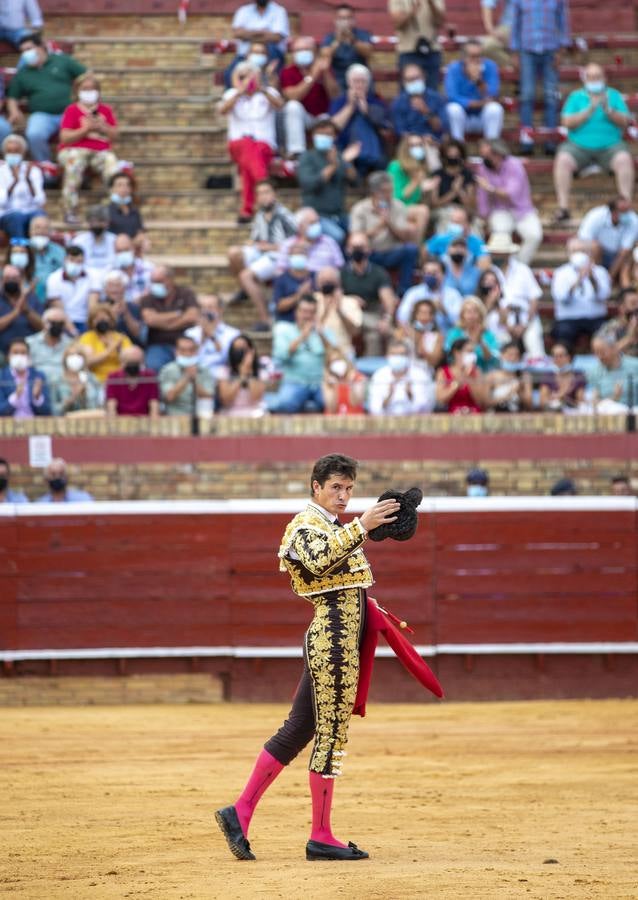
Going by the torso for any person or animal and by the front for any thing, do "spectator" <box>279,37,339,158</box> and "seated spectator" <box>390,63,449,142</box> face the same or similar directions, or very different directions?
same or similar directions

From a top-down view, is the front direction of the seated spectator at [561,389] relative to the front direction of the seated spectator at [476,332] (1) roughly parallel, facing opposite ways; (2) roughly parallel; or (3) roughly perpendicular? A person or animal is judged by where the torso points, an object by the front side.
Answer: roughly parallel

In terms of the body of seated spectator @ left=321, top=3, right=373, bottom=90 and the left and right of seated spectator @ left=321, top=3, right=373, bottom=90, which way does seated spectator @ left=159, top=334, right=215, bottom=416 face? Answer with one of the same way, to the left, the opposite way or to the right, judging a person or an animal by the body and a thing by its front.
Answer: the same way

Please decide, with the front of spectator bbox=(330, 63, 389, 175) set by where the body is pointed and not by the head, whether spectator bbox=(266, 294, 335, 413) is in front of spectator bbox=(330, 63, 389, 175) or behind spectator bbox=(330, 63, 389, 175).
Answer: in front

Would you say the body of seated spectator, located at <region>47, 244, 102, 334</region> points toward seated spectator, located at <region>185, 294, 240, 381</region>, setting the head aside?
no

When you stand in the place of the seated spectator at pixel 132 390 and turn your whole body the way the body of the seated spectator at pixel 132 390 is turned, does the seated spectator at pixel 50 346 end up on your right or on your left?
on your right

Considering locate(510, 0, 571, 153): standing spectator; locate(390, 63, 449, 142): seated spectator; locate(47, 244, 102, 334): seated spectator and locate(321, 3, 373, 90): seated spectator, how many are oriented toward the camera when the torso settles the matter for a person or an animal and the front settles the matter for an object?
4

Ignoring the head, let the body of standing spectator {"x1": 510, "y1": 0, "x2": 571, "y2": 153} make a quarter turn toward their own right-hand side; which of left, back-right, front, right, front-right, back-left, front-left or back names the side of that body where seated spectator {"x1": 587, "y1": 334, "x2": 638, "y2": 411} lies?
left

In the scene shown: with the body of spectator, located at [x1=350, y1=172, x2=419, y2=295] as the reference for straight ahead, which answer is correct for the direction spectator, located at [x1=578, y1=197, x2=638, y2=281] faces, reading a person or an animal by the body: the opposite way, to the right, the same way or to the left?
the same way

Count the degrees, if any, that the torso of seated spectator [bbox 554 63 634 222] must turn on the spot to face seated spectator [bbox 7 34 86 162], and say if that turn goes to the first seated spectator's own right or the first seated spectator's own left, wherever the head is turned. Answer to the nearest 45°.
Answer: approximately 90° to the first seated spectator's own right

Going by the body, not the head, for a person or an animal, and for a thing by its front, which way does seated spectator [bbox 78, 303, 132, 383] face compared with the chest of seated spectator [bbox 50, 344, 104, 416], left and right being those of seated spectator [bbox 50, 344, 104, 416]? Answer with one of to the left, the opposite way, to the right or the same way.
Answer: the same way

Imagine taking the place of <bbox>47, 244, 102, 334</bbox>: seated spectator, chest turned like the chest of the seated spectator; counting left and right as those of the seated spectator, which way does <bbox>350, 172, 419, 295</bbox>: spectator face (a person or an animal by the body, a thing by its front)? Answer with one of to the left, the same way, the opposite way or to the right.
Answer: the same way

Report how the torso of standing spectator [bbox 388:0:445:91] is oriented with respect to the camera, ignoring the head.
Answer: toward the camera

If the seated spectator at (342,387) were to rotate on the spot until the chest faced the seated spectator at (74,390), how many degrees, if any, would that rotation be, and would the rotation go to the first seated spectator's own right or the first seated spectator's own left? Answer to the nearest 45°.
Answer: approximately 90° to the first seated spectator's own right

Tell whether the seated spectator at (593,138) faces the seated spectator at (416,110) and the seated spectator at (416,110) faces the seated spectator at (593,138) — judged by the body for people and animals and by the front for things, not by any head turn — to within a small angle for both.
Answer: no

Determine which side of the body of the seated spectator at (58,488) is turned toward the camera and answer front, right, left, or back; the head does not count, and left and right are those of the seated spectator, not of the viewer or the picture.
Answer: front

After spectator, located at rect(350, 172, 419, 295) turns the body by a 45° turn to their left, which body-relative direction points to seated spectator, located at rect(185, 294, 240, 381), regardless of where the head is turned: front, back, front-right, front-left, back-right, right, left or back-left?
right

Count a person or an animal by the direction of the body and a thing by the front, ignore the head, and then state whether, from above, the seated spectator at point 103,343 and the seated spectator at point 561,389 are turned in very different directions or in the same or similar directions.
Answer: same or similar directions

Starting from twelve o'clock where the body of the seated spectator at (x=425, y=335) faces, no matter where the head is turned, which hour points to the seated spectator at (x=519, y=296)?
the seated spectator at (x=519, y=296) is roughly at 7 o'clock from the seated spectator at (x=425, y=335).

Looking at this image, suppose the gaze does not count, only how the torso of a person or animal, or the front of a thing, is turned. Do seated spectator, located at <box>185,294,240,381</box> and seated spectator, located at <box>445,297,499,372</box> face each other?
no
